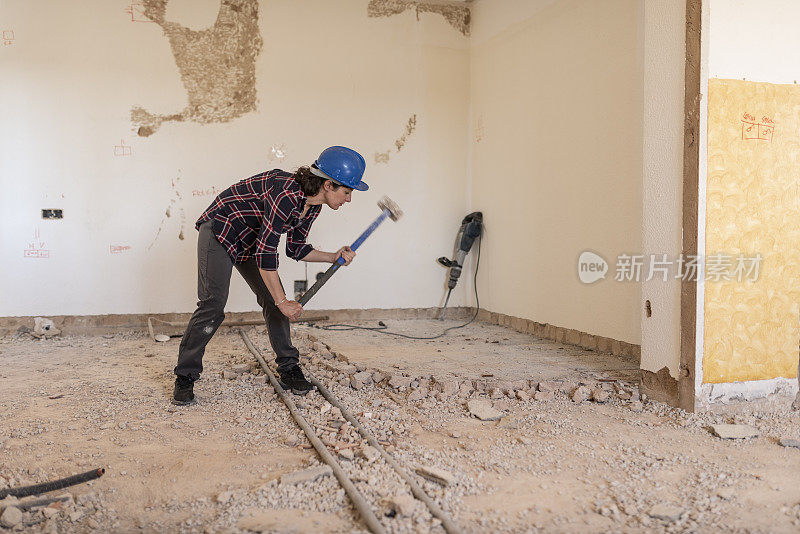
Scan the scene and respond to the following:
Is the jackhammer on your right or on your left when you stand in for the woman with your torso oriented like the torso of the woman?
on your left

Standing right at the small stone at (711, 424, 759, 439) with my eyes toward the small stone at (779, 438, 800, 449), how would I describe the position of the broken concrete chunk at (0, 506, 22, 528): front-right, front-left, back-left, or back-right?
back-right

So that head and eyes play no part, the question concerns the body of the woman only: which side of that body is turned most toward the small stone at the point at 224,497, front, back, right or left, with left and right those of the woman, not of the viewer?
right

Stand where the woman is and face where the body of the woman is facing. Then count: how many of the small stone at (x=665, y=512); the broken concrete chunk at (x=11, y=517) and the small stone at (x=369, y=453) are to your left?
0

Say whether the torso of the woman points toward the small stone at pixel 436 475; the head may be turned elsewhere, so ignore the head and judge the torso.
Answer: no

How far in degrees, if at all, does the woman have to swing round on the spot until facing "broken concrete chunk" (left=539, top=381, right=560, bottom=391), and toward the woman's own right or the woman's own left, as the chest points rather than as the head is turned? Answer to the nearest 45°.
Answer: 0° — they already face it

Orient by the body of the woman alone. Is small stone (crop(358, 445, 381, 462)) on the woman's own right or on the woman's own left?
on the woman's own right

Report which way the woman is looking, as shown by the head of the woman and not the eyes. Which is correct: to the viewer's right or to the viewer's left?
to the viewer's right

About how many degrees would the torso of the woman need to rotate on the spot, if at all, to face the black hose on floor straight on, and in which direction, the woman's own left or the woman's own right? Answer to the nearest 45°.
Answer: approximately 135° to the woman's own right

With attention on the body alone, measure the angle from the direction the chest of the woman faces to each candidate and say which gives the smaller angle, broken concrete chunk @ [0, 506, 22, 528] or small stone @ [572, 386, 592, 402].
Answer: the small stone

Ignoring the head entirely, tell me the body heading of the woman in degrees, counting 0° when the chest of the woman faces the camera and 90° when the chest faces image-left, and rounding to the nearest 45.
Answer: approximately 270°

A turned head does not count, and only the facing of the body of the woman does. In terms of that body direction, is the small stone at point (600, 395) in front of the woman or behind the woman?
in front

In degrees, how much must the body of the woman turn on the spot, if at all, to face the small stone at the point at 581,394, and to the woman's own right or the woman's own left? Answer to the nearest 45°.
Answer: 0° — they already face it

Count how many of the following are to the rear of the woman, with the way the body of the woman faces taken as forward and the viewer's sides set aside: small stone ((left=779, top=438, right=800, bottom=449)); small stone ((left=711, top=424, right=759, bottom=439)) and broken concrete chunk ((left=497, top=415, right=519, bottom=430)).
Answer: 0

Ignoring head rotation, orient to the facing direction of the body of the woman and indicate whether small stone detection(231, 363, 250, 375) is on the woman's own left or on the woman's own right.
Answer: on the woman's own left

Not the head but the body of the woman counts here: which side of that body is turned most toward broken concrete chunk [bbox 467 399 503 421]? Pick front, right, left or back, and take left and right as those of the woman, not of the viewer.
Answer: front

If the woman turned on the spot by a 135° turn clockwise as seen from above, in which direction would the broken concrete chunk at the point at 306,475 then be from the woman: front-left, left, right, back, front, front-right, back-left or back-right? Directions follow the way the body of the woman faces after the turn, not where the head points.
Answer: front-left

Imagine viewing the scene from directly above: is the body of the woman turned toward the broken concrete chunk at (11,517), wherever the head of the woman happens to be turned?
no

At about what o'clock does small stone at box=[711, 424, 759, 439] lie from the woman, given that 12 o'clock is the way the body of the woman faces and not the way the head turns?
The small stone is roughly at 1 o'clock from the woman.
